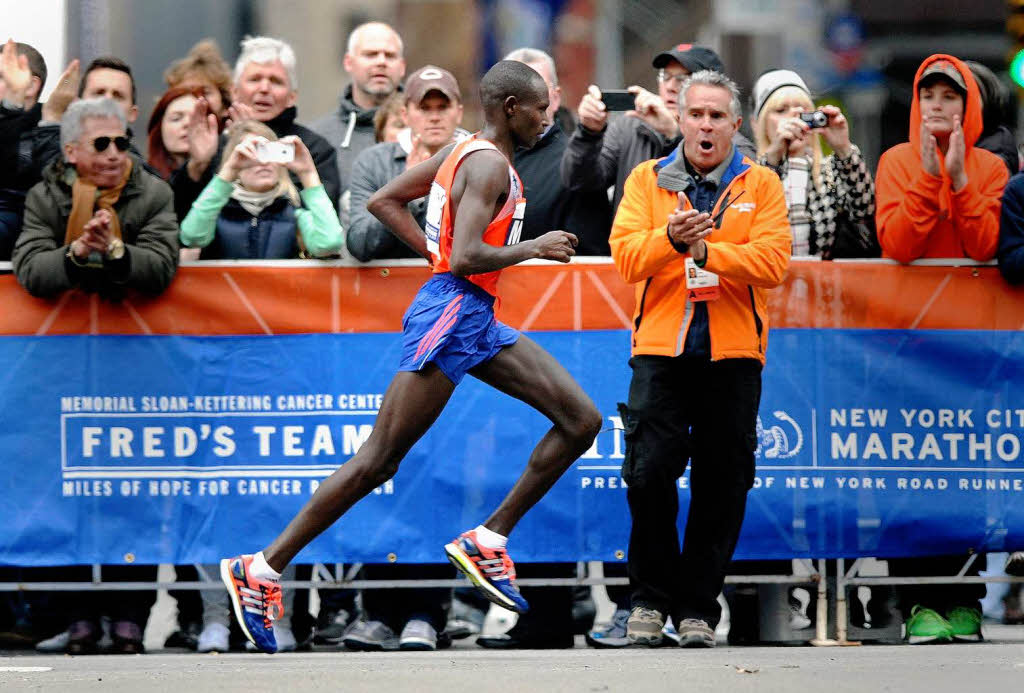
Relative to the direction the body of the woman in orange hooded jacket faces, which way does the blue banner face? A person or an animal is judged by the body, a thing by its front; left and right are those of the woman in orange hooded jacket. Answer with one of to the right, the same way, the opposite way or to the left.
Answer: the same way

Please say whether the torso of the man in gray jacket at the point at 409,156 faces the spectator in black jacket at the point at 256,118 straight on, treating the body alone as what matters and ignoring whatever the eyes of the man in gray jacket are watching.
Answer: no

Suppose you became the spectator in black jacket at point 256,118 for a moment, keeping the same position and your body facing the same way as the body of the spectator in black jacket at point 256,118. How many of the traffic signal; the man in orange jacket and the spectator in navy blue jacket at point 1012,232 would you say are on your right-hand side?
0

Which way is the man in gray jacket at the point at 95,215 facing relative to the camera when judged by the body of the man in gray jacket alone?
toward the camera

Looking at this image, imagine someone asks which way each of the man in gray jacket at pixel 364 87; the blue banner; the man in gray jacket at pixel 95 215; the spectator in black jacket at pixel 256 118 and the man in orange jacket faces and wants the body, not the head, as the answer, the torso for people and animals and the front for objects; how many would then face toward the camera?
5

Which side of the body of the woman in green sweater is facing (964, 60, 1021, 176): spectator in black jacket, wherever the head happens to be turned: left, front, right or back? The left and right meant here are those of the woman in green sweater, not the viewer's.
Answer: left

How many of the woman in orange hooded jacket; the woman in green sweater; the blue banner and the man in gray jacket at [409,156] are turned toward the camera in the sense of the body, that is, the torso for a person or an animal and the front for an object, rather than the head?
4

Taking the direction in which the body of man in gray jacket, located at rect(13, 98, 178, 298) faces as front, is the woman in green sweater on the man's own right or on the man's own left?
on the man's own left

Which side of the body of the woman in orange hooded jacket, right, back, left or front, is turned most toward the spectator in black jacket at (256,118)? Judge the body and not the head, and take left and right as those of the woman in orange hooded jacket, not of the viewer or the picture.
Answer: right

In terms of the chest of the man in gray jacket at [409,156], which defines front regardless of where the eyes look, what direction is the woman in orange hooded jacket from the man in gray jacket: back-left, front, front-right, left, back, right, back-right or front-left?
left

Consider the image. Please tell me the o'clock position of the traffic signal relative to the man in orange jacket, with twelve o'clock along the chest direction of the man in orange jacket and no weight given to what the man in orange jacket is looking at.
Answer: The traffic signal is roughly at 7 o'clock from the man in orange jacket.

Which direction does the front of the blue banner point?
toward the camera

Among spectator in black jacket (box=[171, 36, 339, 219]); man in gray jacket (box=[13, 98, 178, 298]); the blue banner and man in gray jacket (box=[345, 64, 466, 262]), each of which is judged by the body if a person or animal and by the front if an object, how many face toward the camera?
4

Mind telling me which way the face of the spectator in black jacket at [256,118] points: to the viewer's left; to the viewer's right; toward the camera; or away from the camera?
toward the camera

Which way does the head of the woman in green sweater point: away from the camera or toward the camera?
toward the camera

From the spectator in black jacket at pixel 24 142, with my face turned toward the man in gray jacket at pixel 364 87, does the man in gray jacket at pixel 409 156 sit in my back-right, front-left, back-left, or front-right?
front-right

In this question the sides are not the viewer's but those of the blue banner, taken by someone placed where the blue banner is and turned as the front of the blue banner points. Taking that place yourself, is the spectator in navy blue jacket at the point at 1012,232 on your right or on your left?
on your left

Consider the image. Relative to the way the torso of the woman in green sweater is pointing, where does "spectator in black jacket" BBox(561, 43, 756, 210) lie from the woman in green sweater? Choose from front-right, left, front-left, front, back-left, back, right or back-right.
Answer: left

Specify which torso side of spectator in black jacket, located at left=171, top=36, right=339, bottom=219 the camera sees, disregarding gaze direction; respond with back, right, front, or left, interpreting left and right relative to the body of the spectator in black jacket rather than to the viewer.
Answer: front
